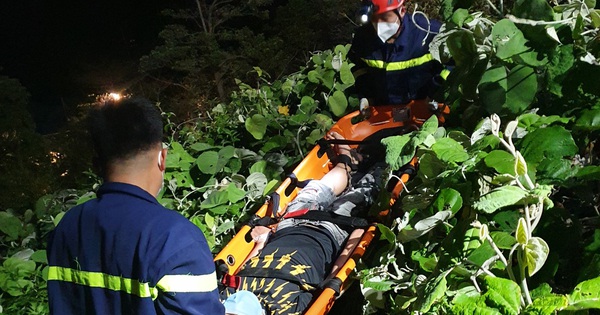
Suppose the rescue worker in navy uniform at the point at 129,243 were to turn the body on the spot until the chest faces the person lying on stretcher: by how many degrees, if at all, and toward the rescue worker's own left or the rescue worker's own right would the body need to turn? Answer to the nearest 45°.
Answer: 0° — they already face them

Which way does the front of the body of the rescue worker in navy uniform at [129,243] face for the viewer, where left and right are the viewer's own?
facing away from the viewer and to the right of the viewer
